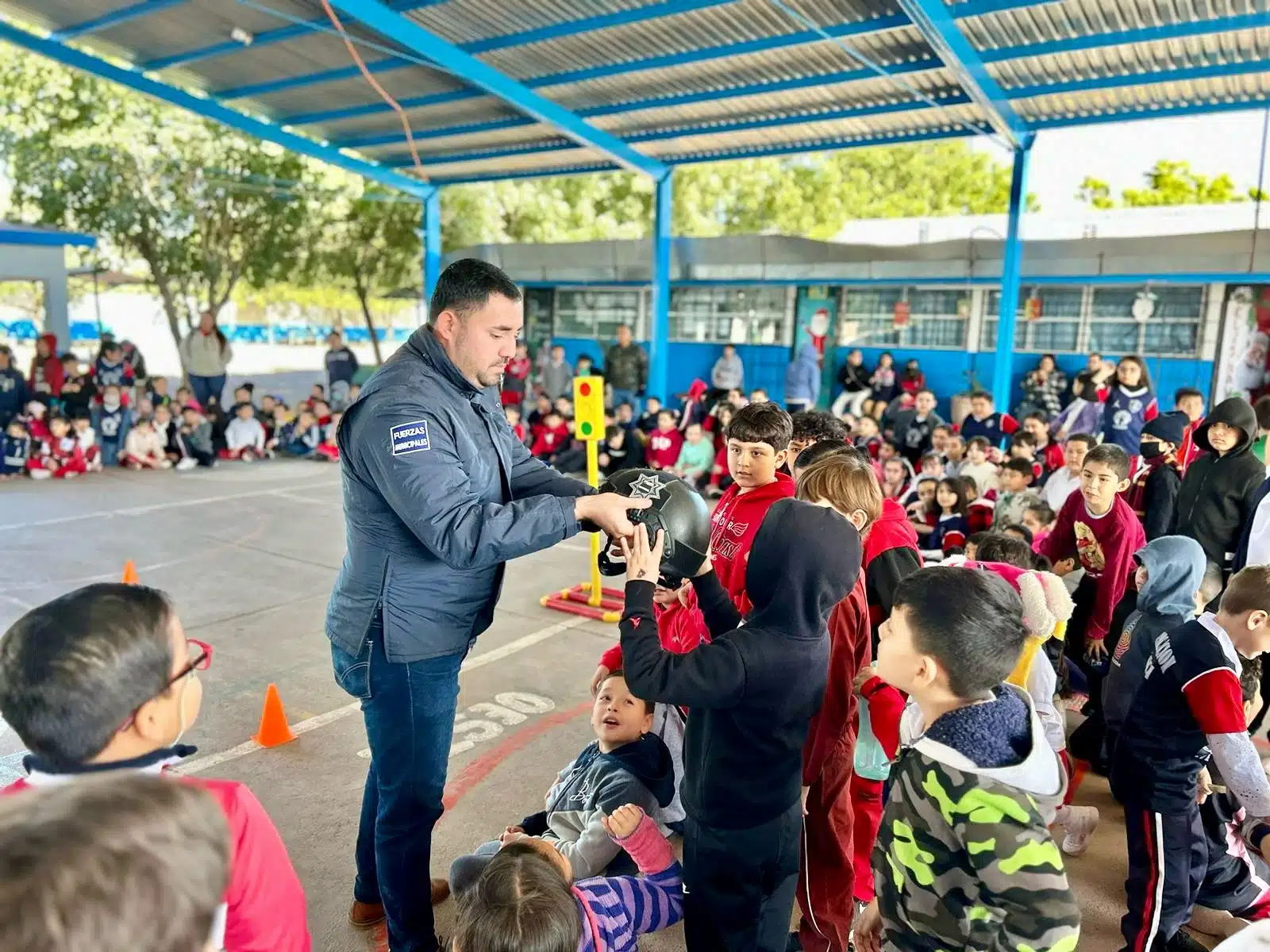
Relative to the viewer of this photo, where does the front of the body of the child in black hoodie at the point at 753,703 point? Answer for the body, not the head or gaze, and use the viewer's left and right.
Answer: facing away from the viewer and to the left of the viewer

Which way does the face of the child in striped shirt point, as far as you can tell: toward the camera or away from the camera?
away from the camera

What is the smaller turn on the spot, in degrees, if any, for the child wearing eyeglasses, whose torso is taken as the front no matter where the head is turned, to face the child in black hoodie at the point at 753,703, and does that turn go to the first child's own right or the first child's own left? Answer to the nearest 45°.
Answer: approximately 45° to the first child's own right

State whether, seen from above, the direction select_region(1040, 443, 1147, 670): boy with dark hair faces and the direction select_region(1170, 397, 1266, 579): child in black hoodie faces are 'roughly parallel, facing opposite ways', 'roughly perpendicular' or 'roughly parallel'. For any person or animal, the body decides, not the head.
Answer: roughly parallel

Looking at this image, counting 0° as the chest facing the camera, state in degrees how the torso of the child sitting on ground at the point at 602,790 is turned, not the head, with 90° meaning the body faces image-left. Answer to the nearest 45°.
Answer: approximately 45°

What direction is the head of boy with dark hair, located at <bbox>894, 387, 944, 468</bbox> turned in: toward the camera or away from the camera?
toward the camera

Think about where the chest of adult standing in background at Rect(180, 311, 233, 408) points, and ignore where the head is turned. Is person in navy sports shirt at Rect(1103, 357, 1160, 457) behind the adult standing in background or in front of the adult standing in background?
in front

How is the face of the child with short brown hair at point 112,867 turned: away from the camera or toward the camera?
away from the camera

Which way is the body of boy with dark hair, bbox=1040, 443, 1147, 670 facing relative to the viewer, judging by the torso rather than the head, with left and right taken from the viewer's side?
facing the viewer and to the left of the viewer

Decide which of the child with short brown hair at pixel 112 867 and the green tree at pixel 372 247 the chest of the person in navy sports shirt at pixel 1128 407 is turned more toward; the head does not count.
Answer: the child with short brown hair

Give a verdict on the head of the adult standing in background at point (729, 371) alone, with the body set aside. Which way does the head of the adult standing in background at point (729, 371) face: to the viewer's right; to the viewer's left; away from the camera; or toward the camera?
toward the camera

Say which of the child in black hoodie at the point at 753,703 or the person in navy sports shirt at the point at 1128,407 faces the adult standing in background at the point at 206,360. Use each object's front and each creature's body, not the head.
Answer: the child in black hoodie

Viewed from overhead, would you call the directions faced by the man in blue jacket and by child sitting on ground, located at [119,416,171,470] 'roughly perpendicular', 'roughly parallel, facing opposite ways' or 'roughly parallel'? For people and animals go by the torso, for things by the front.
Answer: roughly perpendicular

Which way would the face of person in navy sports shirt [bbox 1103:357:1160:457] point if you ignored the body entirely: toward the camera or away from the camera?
toward the camera

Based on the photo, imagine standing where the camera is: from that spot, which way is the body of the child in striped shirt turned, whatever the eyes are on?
away from the camera

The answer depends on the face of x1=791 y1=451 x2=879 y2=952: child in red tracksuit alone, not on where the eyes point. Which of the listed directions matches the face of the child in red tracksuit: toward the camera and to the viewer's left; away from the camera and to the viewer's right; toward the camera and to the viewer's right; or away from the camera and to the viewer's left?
away from the camera and to the viewer's left

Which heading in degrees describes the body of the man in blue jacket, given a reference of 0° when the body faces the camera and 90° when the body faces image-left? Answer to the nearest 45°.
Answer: approximately 270°
